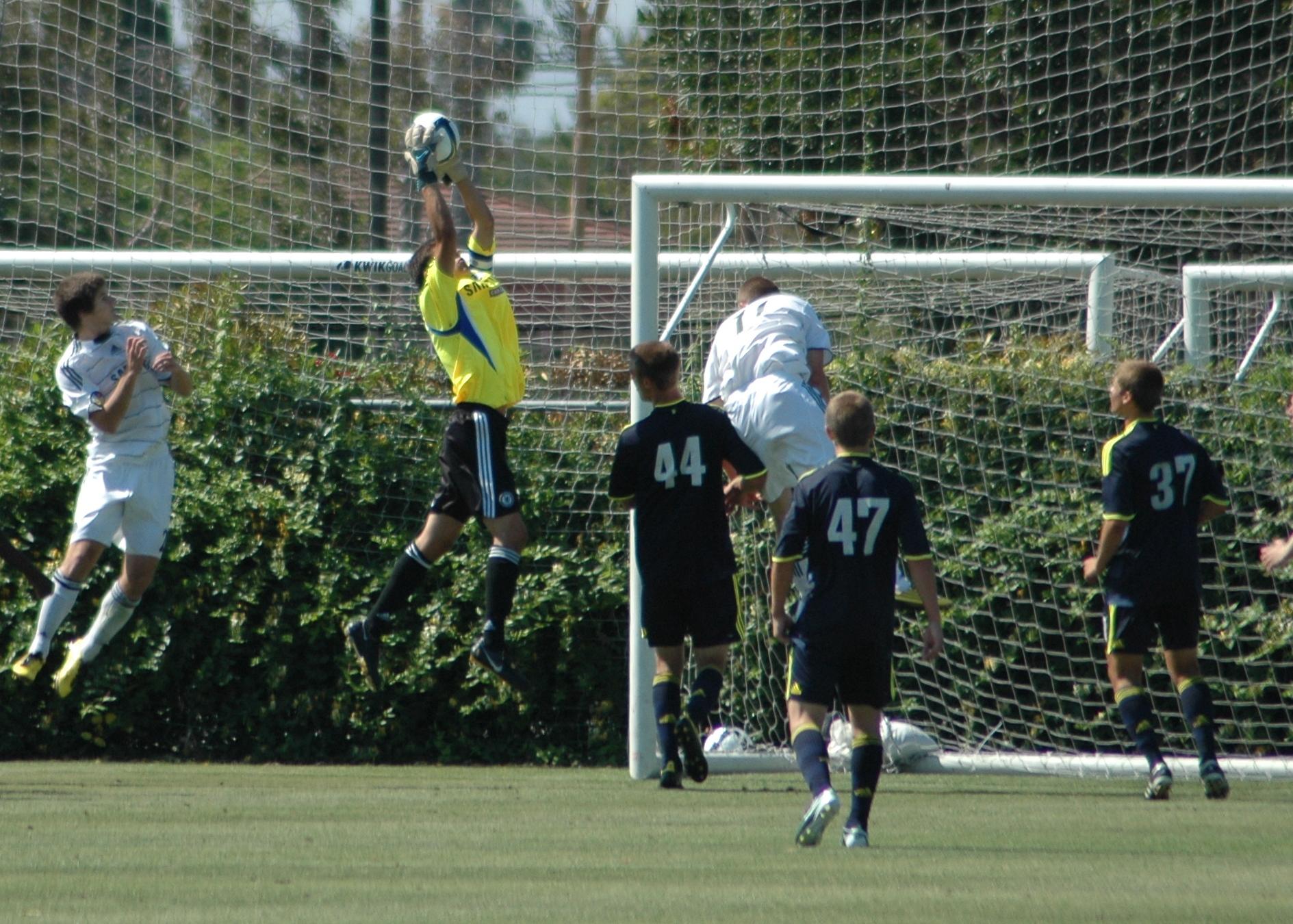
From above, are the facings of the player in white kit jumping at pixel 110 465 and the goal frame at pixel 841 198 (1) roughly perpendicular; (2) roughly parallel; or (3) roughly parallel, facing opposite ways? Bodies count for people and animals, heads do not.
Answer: roughly perpendicular

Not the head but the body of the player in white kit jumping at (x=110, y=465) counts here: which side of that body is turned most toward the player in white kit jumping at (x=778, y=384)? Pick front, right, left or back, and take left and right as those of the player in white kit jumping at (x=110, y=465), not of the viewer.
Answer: left

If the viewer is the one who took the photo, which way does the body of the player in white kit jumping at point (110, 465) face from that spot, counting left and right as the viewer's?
facing the viewer and to the right of the viewer

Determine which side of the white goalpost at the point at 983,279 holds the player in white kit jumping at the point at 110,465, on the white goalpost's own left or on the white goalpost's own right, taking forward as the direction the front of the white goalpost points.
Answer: on the white goalpost's own right

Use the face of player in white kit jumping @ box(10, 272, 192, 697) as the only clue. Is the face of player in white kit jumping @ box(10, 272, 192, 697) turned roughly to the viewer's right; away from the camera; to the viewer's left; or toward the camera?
to the viewer's right

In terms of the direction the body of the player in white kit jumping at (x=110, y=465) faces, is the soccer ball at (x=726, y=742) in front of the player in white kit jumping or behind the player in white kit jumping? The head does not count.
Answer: in front

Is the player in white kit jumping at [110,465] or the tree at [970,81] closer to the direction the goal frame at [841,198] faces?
the player in white kit jumping

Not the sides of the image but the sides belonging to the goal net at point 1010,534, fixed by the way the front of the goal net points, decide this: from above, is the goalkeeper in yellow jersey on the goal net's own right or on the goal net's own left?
on the goal net's own right

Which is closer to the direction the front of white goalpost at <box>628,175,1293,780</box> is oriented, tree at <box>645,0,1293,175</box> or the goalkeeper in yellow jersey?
the goalkeeper in yellow jersey

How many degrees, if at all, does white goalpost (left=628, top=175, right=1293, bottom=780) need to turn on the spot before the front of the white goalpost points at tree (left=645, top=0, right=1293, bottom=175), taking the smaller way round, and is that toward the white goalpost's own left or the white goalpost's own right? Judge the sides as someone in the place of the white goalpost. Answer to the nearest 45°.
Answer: approximately 180°

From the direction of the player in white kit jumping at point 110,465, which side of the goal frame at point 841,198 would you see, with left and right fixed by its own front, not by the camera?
right
